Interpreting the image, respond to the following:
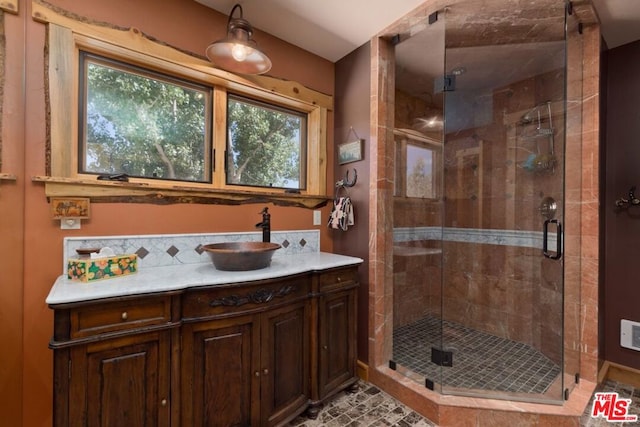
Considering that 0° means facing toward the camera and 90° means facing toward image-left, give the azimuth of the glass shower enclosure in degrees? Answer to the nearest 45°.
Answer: approximately 0°

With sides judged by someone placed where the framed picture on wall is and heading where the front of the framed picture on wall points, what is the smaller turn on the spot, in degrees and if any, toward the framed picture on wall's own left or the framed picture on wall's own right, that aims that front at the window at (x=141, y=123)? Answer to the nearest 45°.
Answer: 0° — it already faces it

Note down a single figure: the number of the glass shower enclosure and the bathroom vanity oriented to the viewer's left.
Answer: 0

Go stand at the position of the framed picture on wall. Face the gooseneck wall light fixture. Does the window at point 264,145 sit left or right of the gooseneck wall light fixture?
right

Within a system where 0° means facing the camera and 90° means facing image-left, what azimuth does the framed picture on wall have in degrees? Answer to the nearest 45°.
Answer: approximately 45°

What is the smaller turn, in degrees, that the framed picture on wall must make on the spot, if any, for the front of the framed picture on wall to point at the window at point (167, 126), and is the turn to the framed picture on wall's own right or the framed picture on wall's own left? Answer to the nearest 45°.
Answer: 0° — it already faces it
